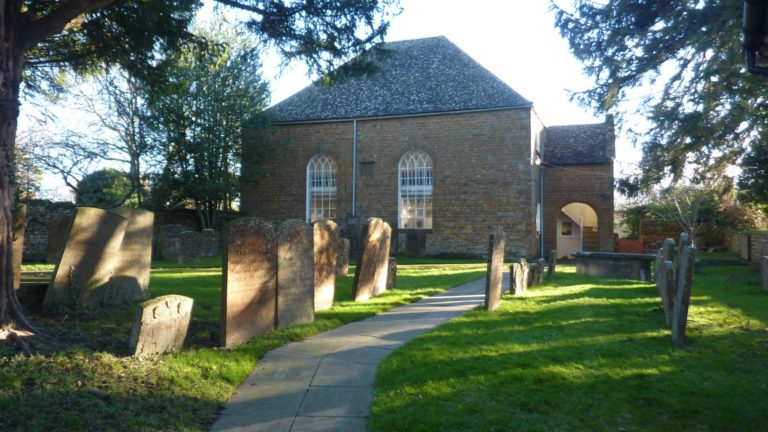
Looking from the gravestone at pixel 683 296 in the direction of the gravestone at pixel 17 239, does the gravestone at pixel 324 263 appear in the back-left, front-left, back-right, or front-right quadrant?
front-right

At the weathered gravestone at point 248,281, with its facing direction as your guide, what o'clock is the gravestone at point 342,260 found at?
The gravestone is roughly at 8 o'clock from the weathered gravestone.

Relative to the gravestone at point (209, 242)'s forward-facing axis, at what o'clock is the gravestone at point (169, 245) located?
the gravestone at point (169, 245) is roughly at 2 o'clock from the gravestone at point (209, 242).

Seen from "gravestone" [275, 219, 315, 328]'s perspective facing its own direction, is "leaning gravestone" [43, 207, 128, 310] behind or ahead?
behind

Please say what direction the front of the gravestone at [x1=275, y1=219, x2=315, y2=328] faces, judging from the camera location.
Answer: facing the viewer and to the right of the viewer

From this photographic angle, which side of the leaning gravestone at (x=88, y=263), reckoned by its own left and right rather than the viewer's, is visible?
front

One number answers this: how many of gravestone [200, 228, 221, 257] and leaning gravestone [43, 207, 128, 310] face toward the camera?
2

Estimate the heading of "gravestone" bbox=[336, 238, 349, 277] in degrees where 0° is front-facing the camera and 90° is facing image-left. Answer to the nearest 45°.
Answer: approximately 315°

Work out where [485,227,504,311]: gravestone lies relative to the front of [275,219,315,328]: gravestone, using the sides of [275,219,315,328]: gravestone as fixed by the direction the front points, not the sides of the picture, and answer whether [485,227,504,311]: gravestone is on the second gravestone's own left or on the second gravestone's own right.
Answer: on the second gravestone's own left

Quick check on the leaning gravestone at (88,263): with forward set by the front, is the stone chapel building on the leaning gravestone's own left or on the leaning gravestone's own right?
on the leaning gravestone's own left

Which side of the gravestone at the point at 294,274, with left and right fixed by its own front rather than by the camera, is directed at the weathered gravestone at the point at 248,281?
right

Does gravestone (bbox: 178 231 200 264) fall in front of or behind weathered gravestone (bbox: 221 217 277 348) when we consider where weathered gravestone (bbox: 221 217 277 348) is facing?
behind

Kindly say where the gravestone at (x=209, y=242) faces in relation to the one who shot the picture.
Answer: facing the viewer
